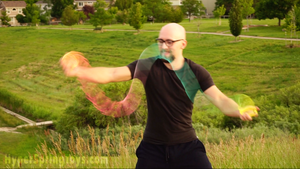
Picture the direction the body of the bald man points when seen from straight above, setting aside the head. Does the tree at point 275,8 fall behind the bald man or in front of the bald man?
behind

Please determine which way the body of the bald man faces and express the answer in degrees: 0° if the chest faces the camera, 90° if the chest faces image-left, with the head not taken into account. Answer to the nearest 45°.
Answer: approximately 0°

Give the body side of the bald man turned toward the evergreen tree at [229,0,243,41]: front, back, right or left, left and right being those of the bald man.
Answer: back

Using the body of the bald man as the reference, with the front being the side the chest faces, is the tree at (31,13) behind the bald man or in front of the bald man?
behind

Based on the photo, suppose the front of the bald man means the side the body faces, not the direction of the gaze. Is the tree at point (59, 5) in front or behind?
behind

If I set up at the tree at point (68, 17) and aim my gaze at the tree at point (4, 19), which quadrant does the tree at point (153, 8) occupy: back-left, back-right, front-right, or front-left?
back-right

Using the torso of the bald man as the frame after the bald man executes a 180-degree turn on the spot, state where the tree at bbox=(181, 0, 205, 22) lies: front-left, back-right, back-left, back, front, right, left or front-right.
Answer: front

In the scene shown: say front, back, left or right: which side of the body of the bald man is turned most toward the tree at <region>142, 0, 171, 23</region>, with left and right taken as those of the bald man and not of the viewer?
back

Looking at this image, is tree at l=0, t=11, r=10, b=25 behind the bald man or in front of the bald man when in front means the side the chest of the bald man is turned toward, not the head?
behind
